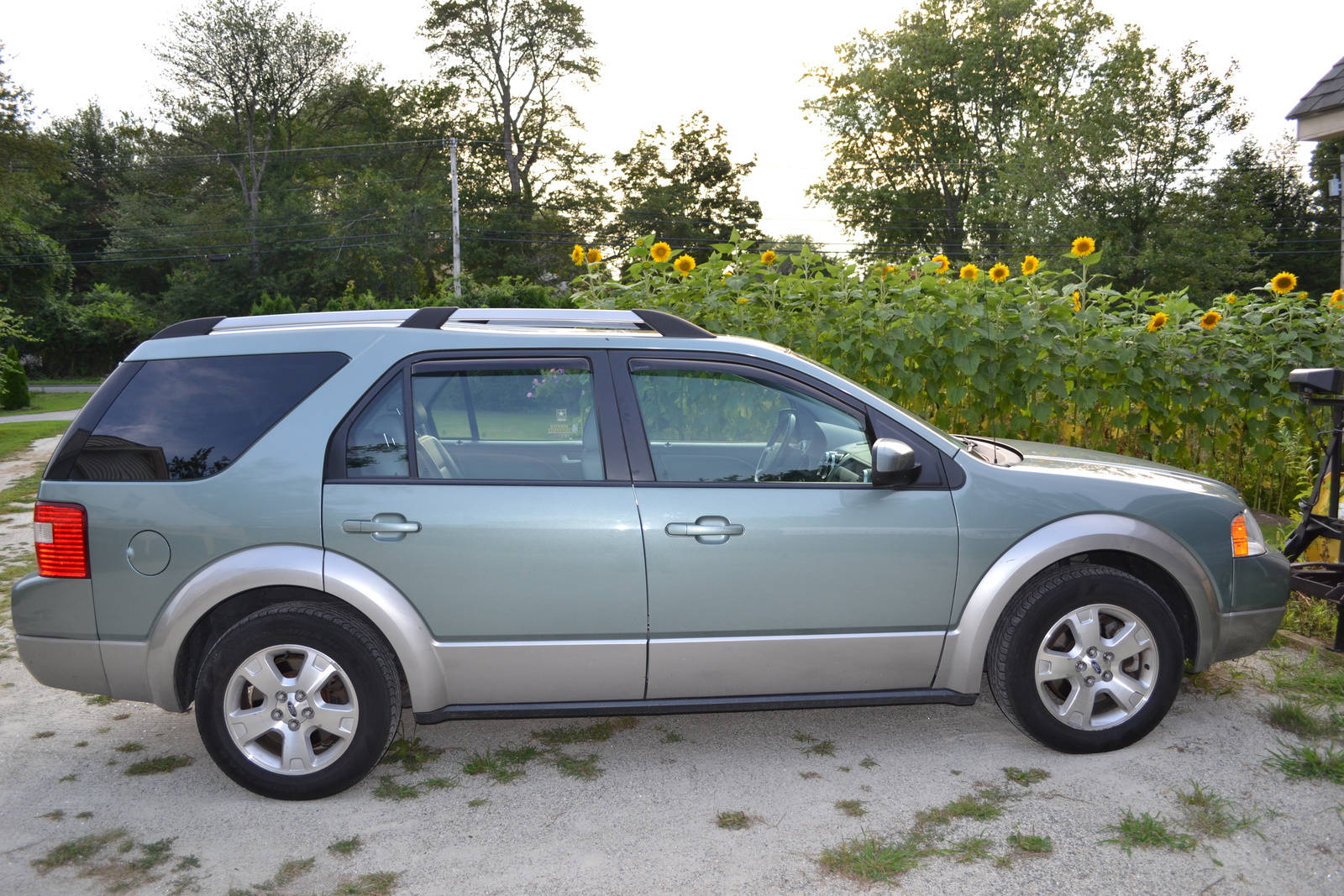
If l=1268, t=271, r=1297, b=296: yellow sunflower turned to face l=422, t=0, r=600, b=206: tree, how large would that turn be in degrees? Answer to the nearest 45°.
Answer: approximately 135° to its right

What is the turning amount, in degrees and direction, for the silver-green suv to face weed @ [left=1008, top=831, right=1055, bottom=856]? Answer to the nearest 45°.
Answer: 0° — it already faces it

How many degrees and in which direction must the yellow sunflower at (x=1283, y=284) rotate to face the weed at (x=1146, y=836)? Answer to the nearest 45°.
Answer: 0° — it already faces it

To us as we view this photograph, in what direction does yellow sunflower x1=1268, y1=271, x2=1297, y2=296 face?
facing the viewer

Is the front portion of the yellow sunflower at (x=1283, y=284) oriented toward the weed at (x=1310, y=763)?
yes

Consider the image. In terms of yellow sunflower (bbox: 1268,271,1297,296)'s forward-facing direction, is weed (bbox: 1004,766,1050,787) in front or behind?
in front

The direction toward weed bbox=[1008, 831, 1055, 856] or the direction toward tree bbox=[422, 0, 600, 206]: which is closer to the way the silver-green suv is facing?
the weed

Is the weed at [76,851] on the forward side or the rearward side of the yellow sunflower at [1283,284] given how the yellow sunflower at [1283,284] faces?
on the forward side

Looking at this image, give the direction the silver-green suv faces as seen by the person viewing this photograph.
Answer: facing to the right of the viewer

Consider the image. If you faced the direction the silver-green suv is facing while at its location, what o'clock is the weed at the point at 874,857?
The weed is roughly at 1 o'clock from the silver-green suv.

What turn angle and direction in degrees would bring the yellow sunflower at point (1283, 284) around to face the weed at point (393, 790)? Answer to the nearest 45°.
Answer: approximately 45° to its right

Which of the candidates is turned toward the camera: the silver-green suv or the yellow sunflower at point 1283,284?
the yellow sunflower

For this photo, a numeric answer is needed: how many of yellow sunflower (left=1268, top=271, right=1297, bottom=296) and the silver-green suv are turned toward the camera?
1

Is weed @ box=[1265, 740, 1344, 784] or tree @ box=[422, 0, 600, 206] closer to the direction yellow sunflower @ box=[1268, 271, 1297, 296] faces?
the weed
